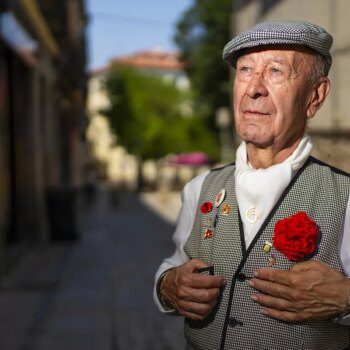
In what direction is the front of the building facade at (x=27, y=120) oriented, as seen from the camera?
facing to the right of the viewer

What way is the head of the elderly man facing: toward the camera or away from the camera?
toward the camera

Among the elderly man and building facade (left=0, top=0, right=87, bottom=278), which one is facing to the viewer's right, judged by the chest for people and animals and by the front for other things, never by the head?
the building facade

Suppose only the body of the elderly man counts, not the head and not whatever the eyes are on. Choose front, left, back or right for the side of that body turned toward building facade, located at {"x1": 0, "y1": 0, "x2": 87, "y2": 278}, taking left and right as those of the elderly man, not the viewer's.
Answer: right

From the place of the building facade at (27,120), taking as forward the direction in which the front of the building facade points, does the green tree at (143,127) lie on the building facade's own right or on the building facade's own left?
on the building facade's own left

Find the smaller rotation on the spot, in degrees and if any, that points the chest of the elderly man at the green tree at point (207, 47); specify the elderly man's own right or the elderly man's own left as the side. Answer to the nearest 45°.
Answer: approximately 135° to the elderly man's own right

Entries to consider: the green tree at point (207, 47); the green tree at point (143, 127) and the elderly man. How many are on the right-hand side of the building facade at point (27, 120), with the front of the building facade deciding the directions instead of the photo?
1

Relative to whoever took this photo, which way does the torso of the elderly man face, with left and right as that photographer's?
facing the viewer and to the left of the viewer

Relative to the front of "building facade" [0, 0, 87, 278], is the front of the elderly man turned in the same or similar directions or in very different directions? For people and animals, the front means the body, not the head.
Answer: very different directions
